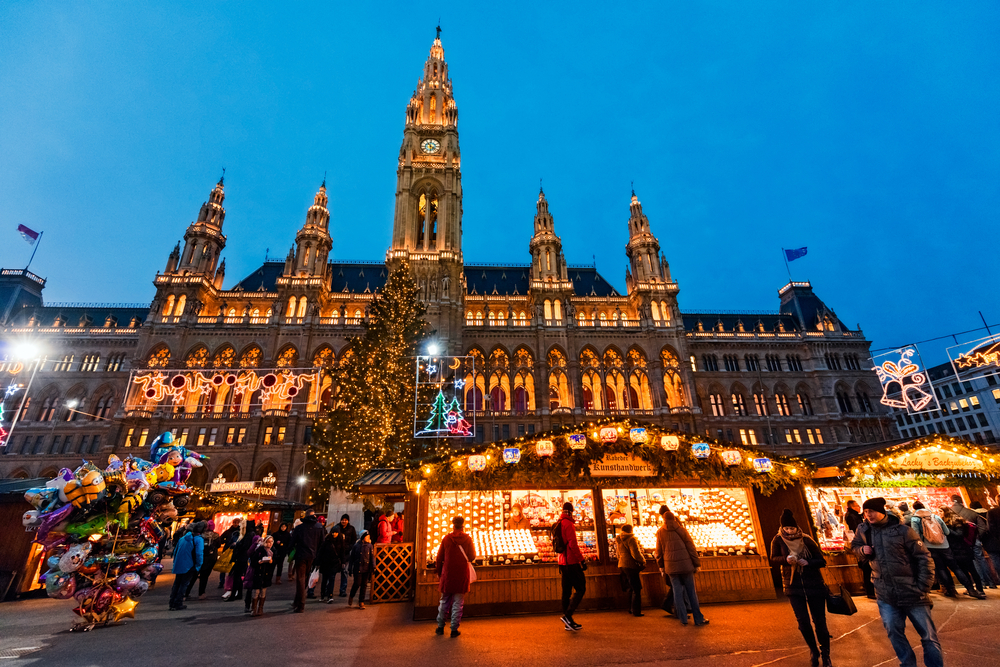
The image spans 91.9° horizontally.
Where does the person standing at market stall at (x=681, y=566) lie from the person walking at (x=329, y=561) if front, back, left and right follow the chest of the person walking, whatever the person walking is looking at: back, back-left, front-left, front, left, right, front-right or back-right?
front-left

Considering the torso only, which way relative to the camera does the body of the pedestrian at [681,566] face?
away from the camera

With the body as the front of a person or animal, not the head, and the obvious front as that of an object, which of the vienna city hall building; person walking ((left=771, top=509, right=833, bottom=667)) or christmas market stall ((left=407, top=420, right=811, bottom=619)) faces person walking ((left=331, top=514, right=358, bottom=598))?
the vienna city hall building

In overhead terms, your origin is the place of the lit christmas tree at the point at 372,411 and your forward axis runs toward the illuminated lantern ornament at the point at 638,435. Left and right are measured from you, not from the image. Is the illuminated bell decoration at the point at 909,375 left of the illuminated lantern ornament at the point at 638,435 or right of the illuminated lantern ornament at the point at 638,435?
left

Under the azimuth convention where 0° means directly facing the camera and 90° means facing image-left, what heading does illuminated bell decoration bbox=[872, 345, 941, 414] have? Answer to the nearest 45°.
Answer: approximately 0°

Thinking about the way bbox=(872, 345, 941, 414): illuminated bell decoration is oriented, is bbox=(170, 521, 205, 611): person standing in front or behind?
in front

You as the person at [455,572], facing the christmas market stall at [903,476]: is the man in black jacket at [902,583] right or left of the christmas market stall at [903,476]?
right

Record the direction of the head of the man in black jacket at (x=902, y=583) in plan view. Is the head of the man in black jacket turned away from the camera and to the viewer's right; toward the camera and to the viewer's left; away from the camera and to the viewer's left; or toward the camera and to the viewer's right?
toward the camera and to the viewer's left

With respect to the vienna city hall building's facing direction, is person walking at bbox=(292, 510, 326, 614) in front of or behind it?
in front
